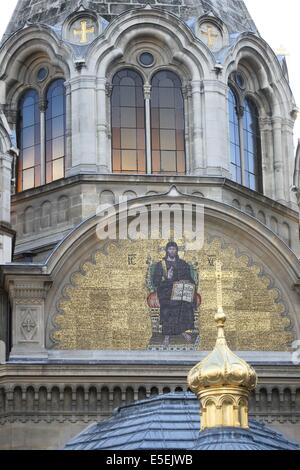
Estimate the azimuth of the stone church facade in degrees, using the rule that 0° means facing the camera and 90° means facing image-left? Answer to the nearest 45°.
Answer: approximately 0°
